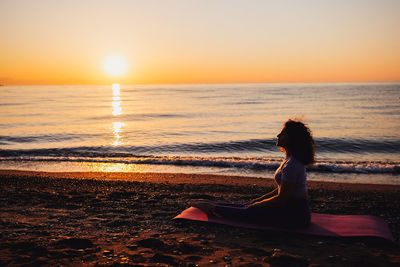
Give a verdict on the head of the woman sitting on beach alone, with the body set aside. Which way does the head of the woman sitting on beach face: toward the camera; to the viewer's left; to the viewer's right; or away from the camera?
to the viewer's left

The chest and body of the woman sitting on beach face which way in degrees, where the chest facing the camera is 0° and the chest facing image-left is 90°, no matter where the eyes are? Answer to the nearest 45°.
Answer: approximately 90°
